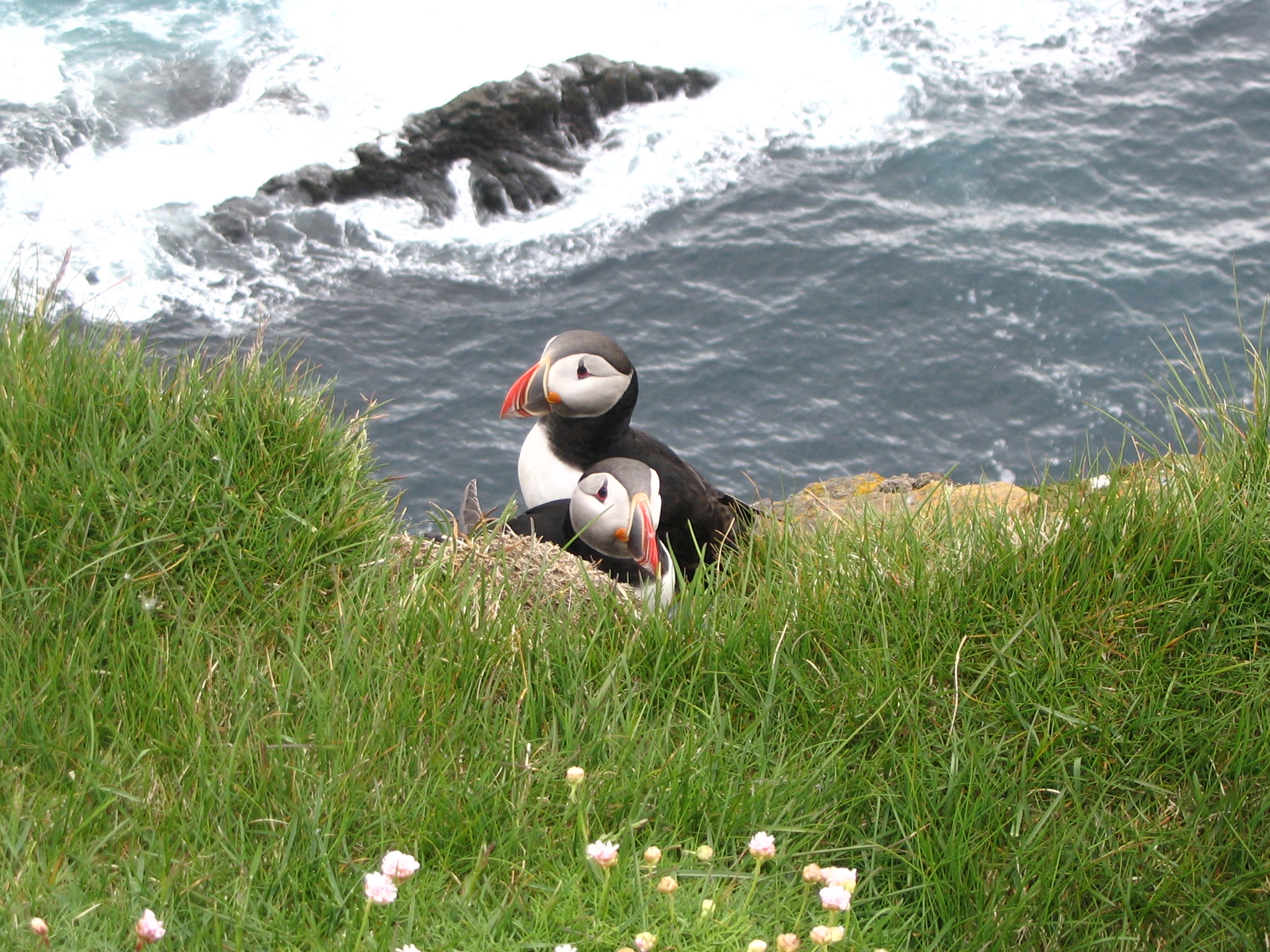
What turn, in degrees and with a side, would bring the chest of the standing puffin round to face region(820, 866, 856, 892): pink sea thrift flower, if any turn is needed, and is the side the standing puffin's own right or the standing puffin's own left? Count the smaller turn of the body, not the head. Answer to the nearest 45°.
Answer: approximately 90° to the standing puffin's own left

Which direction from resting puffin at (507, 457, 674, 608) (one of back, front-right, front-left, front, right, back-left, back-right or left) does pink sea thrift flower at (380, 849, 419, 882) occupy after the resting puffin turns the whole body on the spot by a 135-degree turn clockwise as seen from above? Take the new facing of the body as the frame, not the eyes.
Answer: left

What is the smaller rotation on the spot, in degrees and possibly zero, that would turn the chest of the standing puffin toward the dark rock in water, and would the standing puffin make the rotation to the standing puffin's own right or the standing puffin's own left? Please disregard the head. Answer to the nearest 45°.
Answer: approximately 90° to the standing puffin's own right

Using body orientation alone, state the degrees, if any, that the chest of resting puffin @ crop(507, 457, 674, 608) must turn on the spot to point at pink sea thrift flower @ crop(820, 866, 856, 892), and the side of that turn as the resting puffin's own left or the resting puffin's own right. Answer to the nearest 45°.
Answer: approximately 45° to the resting puffin's own right

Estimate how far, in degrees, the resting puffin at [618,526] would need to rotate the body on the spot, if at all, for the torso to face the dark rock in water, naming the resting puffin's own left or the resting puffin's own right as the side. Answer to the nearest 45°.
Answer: approximately 135° to the resting puffin's own left

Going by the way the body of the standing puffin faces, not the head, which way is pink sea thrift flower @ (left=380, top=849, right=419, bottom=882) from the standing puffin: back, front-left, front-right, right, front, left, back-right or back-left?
left

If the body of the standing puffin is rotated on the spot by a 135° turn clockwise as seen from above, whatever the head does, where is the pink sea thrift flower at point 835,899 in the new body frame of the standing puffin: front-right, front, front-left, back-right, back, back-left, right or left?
back-right

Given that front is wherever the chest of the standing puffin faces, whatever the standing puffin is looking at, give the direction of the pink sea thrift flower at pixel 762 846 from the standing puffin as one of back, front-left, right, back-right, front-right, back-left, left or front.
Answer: left

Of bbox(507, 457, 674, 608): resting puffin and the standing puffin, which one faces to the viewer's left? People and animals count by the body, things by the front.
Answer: the standing puffin

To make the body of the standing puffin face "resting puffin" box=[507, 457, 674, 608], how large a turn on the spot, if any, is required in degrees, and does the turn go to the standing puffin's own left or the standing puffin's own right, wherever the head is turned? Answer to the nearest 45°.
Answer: approximately 90° to the standing puffin's own left

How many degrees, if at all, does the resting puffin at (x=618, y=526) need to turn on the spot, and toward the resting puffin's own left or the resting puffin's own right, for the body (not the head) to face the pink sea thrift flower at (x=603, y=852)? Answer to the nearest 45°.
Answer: approximately 45° to the resting puffin's own right

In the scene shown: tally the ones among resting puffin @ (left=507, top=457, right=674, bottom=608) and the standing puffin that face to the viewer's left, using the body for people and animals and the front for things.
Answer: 1

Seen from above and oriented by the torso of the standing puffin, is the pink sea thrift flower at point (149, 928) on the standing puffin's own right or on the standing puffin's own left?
on the standing puffin's own left

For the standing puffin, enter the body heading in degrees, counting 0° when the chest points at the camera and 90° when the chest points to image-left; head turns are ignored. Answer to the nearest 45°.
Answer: approximately 90°

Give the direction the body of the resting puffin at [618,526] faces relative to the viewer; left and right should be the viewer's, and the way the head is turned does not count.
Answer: facing the viewer and to the right of the viewer

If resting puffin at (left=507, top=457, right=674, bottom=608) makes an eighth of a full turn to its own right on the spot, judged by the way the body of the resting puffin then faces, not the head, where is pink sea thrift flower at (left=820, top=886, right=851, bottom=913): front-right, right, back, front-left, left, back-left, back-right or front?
front

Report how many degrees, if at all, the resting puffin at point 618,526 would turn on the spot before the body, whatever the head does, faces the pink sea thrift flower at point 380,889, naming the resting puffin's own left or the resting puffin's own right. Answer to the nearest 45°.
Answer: approximately 45° to the resting puffin's own right

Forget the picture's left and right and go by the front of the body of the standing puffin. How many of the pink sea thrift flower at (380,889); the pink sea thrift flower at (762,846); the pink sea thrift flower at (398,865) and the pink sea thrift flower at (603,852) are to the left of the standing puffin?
4
